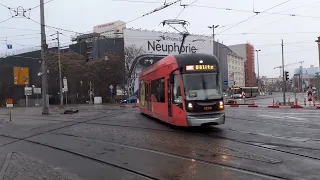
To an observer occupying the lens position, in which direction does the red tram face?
facing the viewer and to the right of the viewer
